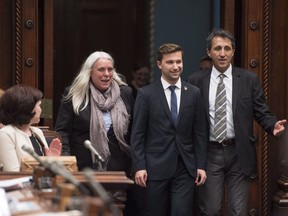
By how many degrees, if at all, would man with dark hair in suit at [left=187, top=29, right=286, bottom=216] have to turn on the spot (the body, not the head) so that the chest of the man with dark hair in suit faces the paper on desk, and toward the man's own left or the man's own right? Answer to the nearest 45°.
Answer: approximately 45° to the man's own right

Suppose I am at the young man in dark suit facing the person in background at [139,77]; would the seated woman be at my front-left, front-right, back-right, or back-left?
back-left

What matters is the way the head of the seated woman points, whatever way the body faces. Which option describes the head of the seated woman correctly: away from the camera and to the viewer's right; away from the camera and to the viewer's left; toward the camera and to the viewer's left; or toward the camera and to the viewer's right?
away from the camera and to the viewer's right

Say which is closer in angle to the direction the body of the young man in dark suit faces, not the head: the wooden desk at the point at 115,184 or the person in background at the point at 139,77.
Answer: the wooden desk

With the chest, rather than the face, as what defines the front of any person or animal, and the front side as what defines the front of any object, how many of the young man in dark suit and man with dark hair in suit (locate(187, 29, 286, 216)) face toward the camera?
2

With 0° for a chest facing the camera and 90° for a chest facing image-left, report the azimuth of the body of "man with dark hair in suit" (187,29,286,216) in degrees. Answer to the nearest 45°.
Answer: approximately 0°

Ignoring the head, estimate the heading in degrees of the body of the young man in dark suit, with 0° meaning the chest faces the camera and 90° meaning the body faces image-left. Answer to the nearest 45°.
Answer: approximately 0°

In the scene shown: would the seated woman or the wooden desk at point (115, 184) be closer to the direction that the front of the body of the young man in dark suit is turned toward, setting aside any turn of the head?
the wooden desk

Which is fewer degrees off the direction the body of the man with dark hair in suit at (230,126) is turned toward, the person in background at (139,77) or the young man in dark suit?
the young man in dark suit
